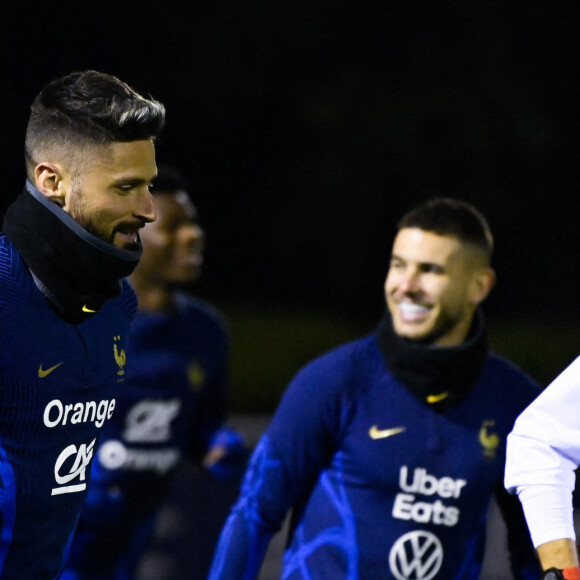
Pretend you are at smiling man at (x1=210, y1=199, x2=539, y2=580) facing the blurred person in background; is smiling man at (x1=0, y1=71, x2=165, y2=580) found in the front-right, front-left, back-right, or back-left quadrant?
back-left

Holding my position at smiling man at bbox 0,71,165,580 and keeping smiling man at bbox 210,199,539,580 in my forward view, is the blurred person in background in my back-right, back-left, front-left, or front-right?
front-left

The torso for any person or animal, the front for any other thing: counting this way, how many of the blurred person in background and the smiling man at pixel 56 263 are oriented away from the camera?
0

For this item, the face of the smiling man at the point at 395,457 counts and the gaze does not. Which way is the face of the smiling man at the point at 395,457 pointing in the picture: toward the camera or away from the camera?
toward the camera

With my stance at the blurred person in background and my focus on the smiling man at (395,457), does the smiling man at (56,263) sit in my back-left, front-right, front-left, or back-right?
front-right

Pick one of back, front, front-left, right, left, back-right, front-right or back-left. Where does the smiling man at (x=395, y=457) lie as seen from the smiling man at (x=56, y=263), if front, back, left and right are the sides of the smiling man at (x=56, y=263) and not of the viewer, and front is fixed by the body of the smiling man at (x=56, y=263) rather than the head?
left

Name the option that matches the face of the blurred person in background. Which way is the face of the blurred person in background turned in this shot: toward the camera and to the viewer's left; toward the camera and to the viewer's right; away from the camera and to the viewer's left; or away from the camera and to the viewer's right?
toward the camera and to the viewer's right

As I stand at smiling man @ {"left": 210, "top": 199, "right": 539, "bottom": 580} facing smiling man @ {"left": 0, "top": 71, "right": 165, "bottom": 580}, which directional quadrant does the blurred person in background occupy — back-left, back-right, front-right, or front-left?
back-right

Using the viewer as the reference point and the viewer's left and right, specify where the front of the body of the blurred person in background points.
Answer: facing the viewer and to the right of the viewer

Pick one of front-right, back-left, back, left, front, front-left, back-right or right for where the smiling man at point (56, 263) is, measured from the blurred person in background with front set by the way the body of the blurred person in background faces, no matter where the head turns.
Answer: front-right

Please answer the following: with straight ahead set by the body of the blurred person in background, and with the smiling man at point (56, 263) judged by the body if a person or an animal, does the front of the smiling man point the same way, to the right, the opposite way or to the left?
the same way

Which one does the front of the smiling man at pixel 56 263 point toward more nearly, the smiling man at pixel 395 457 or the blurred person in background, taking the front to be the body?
the smiling man

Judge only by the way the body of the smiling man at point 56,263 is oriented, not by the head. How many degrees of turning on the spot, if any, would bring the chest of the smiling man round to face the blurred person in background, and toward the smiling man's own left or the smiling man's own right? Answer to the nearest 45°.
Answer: approximately 135° to the smiling man's own left

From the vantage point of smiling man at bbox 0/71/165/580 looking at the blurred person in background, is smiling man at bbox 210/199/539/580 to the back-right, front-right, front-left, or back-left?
front-right
